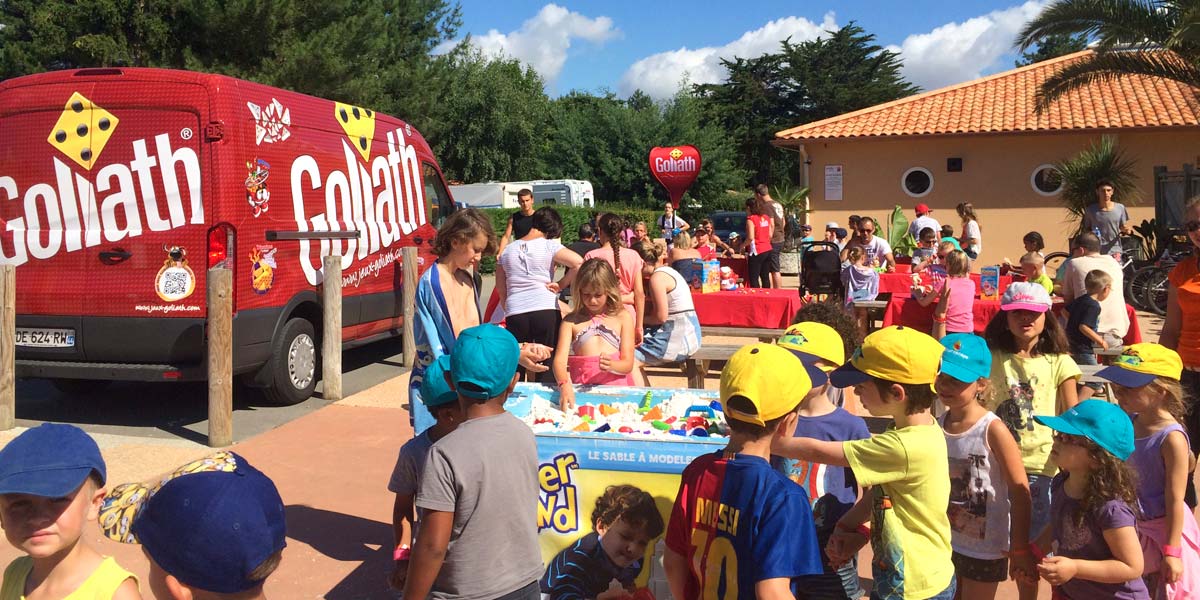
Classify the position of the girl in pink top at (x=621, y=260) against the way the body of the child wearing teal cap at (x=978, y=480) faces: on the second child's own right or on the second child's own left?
on the second child's own right

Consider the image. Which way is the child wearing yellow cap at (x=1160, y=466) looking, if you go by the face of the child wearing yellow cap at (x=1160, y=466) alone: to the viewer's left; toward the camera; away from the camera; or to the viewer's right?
to the viewer's left

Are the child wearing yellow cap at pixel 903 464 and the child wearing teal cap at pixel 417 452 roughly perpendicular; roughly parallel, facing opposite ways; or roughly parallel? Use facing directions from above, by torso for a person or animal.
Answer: roughly perpendicular

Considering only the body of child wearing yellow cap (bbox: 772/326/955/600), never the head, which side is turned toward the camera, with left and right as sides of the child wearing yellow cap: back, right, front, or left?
left

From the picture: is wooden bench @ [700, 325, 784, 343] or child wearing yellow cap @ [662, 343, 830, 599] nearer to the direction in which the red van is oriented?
the wooden bench

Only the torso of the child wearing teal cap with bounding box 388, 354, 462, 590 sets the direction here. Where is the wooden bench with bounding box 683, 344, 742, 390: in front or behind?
in front

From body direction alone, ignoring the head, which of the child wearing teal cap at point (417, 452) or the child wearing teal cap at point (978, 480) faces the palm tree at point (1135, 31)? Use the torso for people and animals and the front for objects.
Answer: the child wearing teal cap at point (417, 452)

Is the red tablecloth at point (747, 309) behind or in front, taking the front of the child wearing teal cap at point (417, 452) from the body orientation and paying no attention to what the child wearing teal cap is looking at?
in front

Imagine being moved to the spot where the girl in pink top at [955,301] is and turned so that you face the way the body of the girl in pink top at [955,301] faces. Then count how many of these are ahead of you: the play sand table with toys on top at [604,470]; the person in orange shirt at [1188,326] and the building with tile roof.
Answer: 1

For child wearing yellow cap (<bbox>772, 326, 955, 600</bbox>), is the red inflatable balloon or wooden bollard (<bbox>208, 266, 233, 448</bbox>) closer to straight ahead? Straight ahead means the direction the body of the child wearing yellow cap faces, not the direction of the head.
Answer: the wooden bollard
